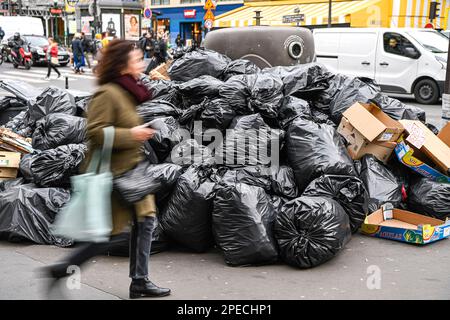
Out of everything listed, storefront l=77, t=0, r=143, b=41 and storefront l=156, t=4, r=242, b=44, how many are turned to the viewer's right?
0

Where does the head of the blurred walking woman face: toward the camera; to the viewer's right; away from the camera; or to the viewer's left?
to the viewer's right

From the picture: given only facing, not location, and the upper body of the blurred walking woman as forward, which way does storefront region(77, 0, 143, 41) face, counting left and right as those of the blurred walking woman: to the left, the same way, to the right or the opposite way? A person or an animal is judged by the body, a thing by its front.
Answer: to the right

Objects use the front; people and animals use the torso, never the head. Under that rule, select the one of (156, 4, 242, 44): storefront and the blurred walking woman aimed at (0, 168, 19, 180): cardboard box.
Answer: the storefront

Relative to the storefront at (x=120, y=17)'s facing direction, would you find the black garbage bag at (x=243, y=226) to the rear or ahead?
ahead

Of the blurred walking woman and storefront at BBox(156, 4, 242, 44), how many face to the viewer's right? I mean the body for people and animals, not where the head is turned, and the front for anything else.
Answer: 1

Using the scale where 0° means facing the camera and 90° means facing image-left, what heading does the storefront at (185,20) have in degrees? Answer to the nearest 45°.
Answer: approximately 0°
